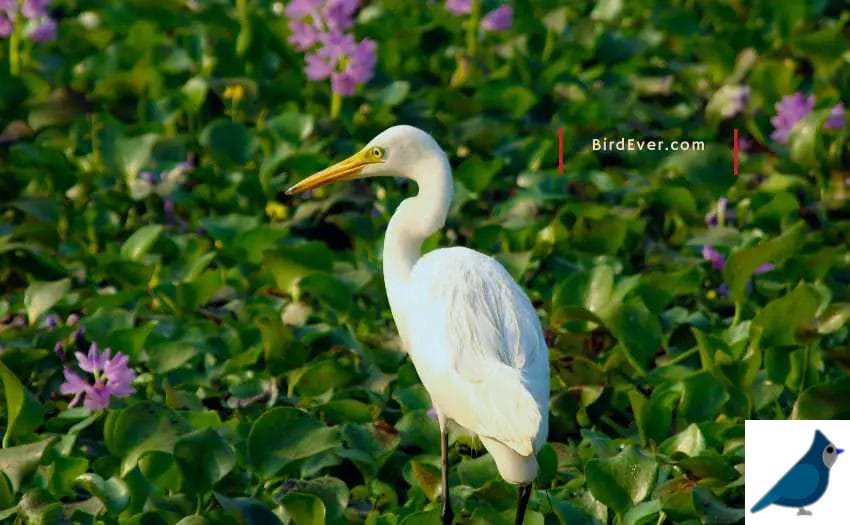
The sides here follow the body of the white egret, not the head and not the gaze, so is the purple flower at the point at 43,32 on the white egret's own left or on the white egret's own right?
on the white egret's own right

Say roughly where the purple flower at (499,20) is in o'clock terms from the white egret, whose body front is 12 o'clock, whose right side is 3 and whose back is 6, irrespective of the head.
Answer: The purple flower is roughly at 3 o'clock from the white egret.

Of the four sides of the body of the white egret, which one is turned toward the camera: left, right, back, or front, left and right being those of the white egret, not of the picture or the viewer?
left

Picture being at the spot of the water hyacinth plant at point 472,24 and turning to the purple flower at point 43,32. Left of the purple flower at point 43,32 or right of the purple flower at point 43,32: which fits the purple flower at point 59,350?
left

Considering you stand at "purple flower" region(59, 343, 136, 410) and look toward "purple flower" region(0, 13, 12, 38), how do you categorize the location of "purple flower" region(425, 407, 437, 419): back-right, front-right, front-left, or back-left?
back-right

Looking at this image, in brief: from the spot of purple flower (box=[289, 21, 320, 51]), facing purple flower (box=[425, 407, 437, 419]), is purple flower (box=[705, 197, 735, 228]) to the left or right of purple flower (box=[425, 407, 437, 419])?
left

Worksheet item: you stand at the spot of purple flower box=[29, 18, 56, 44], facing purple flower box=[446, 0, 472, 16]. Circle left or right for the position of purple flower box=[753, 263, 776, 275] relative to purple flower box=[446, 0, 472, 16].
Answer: right

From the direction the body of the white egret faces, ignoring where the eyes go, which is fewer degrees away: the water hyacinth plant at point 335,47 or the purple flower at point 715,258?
the water hyacinth plant
